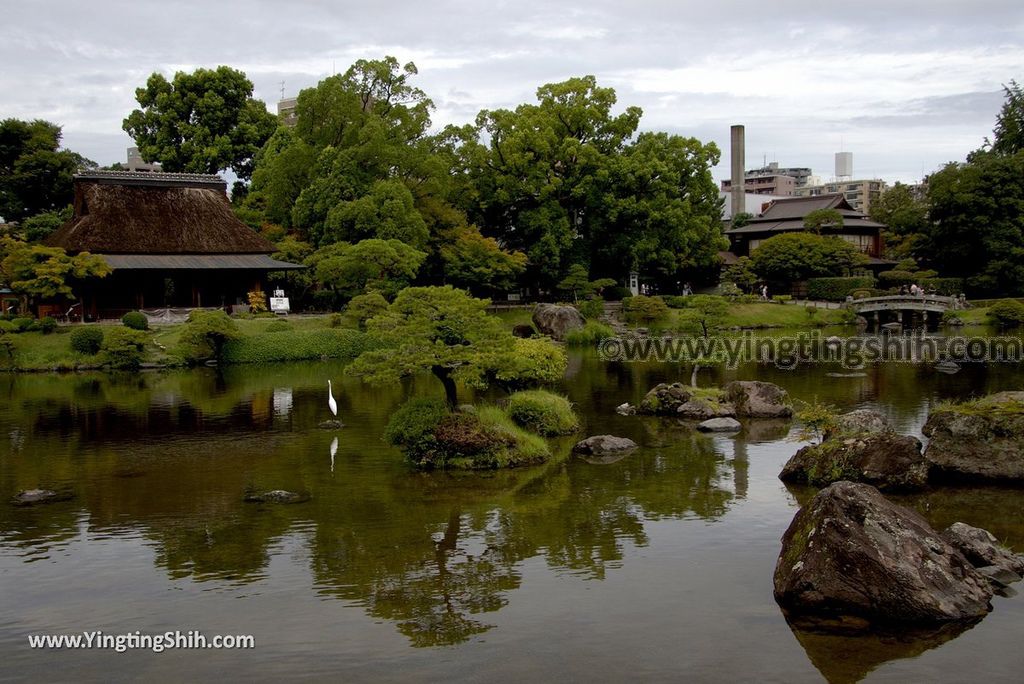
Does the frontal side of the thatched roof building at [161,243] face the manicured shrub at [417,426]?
yes

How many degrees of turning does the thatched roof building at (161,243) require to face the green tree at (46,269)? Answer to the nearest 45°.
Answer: approximately 45° to its right

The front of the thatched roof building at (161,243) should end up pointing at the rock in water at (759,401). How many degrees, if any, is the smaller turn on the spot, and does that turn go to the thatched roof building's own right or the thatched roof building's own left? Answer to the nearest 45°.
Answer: approximately 45° to the thatched roof building's own left

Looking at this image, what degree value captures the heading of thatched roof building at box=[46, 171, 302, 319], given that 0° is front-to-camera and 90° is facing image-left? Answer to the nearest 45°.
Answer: approximately 0°

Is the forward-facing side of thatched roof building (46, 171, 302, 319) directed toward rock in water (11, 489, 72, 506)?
yes

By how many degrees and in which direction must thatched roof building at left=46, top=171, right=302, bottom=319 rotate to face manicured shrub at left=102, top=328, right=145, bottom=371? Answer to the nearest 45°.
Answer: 0° — it already faces it
